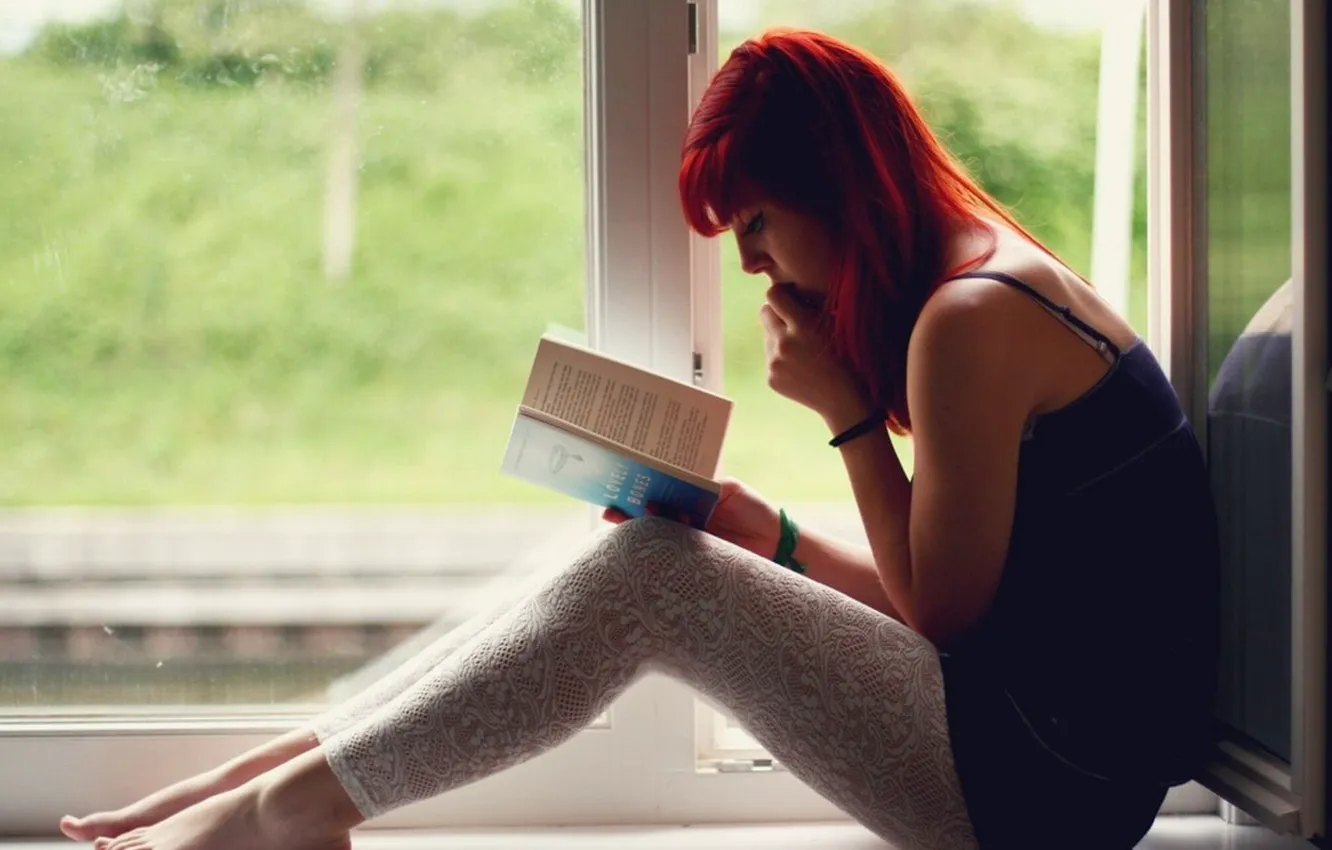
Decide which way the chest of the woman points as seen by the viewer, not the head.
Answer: to the viewer's left

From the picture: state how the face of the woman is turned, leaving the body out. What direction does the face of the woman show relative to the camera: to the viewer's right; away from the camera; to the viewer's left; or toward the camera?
to the viewer's left
